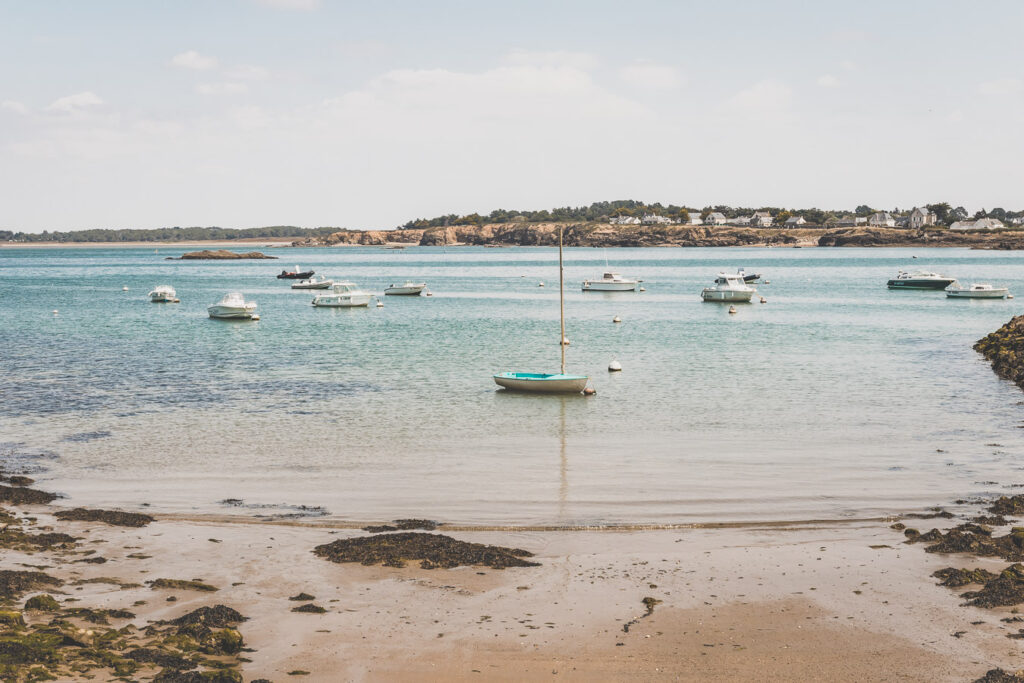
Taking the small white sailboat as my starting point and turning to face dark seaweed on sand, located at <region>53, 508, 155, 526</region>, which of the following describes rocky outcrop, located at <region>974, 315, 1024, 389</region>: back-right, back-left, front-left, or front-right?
back-left

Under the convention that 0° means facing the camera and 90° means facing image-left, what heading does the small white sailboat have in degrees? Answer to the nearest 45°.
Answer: approximately 270°

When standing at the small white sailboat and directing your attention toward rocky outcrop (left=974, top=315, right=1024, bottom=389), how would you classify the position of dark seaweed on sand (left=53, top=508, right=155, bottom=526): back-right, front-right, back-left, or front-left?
back-right

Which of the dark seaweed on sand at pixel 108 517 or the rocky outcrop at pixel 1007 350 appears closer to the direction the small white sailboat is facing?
the rocky outcrop

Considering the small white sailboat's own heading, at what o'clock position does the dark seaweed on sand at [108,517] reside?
The dark seaweed on sand is roughly at 4 o'clock from the small white sailboat.
